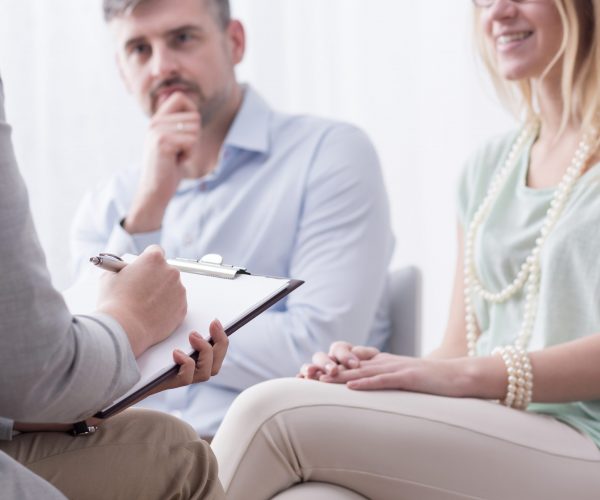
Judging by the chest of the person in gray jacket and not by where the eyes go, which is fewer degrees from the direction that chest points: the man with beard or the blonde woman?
the blonde woman

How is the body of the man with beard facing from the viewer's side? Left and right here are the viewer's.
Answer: facing the viewer and to the left of the viewer

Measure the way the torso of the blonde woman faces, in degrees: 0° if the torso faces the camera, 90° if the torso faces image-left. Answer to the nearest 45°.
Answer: approximately 45°

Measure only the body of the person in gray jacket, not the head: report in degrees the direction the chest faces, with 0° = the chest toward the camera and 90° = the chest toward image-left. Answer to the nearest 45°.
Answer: approximately 270°

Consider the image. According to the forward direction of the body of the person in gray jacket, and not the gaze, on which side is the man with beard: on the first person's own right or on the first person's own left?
on the first person's own left

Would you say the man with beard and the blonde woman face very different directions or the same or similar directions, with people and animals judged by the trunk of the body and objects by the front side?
same or similar directions

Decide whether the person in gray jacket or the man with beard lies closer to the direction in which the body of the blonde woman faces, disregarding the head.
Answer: the person in gray jacket

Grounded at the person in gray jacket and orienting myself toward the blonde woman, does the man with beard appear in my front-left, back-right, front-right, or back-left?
front-left

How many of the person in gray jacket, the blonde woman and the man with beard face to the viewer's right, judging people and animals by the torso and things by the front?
1

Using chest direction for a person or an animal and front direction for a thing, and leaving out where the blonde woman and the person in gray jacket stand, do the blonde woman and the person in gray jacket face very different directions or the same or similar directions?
very different directions

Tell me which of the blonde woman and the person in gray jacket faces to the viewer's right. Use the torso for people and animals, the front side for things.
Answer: the person in gray jacket

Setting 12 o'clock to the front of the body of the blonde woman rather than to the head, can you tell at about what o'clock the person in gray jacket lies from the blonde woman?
The person in gray jacket is roughly at 12 o'clock from the blonde woman.

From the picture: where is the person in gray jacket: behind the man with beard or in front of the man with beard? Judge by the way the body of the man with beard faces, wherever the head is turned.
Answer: in front

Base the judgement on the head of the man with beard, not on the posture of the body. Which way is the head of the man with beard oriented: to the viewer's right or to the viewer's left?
to the viewer's left

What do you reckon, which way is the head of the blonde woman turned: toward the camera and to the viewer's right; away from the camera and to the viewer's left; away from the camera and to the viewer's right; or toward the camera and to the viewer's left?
toward the camera and to the viewer's left

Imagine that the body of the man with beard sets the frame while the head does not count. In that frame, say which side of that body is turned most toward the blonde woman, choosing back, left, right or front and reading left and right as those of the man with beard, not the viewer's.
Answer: left
